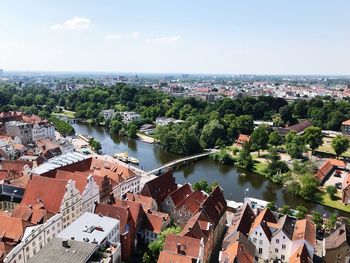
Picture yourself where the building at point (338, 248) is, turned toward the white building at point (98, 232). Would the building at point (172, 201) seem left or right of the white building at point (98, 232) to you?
right

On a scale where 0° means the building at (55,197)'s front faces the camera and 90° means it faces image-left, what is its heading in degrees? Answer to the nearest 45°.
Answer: approximately 315°

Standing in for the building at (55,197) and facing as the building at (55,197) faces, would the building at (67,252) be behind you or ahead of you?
ahead

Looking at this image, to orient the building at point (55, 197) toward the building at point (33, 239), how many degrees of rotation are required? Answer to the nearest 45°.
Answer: approximately 45° to its right

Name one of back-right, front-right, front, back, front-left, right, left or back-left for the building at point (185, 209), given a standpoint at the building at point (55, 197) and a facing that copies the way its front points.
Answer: front-left

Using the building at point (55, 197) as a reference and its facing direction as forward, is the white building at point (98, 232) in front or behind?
in front

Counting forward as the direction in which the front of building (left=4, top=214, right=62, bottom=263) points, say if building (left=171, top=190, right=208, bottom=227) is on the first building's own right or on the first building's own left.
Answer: on the first building's own left

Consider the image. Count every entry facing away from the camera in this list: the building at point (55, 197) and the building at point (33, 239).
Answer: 0

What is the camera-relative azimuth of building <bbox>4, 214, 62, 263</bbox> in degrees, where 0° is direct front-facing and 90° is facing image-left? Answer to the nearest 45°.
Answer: approximately 315°

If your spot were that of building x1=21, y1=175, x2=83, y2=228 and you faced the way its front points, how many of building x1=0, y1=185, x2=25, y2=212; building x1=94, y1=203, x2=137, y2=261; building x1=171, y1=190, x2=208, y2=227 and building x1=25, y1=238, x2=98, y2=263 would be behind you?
1

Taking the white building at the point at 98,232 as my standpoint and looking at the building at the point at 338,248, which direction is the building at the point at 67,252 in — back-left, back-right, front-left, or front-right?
back-right
